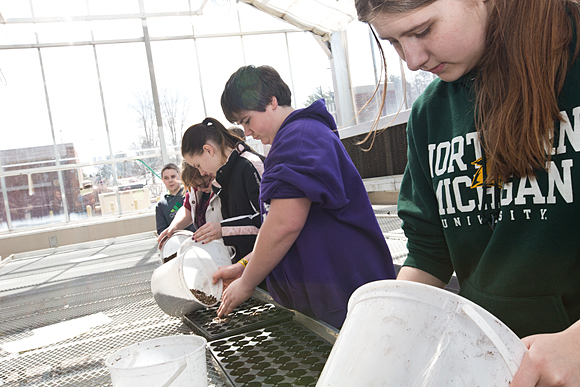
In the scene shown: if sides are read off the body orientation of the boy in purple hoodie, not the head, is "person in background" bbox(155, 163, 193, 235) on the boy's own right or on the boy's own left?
on the boy's own right

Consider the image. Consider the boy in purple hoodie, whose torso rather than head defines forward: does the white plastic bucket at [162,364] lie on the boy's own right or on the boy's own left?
on the boy's own left

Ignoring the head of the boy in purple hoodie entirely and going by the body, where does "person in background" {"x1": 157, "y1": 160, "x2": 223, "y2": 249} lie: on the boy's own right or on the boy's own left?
on the boy's own right

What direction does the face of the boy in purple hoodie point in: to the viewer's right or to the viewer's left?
to the viewer's left

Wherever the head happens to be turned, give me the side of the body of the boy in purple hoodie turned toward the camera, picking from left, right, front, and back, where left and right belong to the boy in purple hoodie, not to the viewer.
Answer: left
